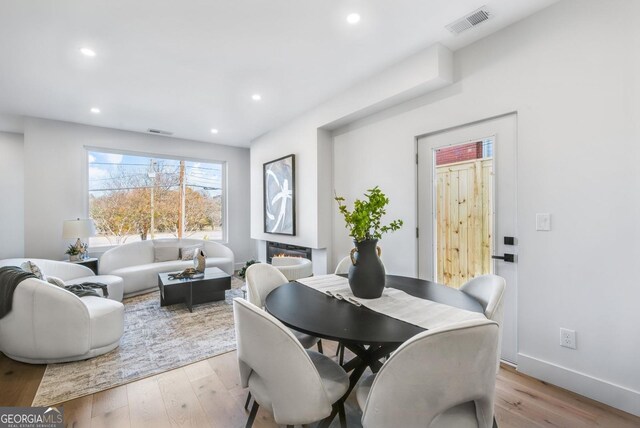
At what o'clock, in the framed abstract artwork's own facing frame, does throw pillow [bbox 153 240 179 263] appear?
The throw pillow is roughly at 2 o'clock from the framed abstract artwork.

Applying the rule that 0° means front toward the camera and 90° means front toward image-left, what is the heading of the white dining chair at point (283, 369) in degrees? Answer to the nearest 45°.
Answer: approximately 225°

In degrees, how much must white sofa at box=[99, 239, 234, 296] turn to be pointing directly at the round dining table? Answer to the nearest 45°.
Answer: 0° — it already faces it

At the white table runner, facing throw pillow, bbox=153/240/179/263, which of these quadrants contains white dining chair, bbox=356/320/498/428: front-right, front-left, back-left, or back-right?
back-left

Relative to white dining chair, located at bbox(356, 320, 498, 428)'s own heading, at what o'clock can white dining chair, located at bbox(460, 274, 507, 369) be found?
white dining chair, located at bbox(460, 274, 507, 369) is roughly at 2 o'clock from white dining chair, located at bbox(356, 320, 498, 428).

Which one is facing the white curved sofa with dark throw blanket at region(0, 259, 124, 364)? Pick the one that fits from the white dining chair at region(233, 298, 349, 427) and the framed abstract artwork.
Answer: the framed abstract artwork

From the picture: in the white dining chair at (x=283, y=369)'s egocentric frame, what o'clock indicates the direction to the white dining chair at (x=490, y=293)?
the white dining chair at (x=490, y=293) is roughly at 1 o'clock from the white dining chair at (x=283, y=369).
